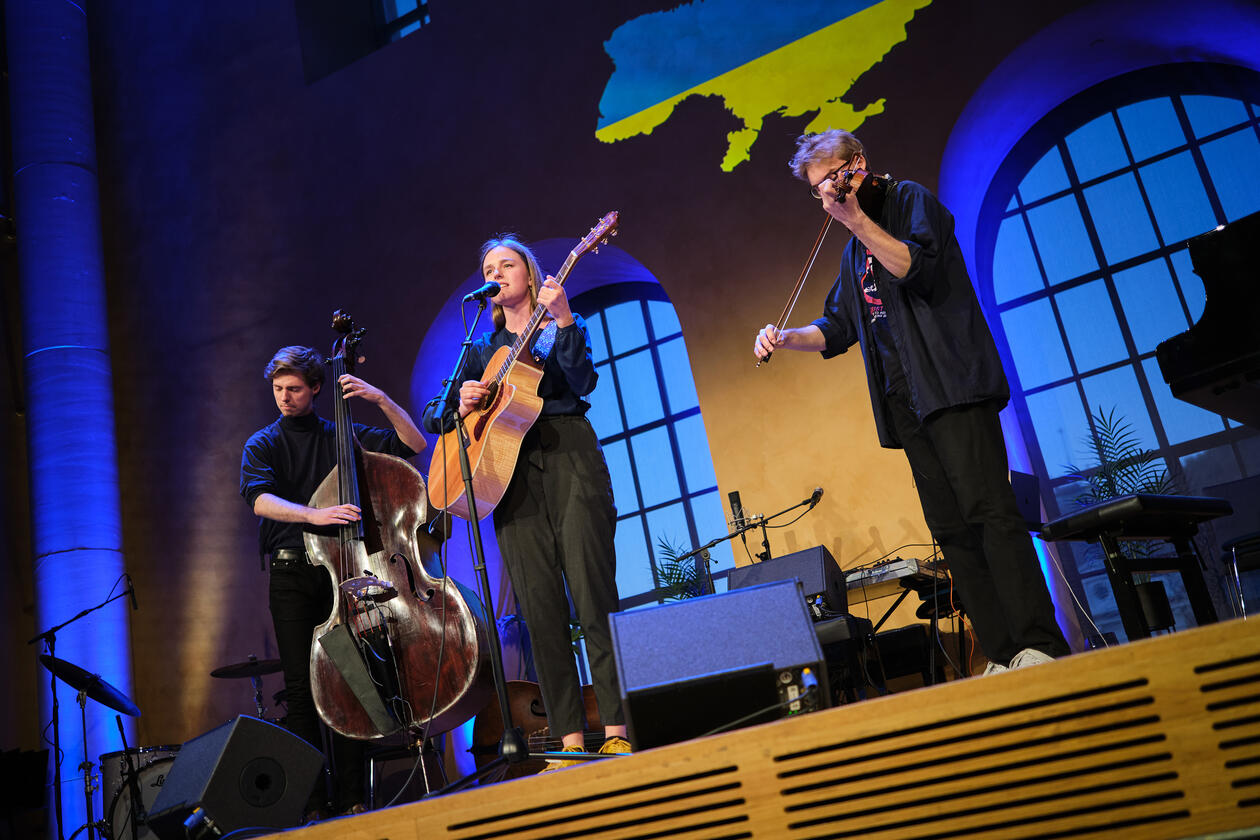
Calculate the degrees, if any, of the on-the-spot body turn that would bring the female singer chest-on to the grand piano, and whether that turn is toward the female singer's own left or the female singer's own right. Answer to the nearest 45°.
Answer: approximately 135° to the female singer's own left

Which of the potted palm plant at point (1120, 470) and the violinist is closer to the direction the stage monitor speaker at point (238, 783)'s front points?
the potted palm plant

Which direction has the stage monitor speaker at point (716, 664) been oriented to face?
away from the camera

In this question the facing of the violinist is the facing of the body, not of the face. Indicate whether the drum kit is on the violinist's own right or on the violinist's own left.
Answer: on the violinist's own right

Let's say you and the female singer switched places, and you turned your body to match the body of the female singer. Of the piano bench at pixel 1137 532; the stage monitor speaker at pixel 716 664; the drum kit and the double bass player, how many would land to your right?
2

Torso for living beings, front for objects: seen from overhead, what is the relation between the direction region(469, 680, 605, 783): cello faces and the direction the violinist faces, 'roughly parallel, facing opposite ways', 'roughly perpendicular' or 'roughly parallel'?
roughly perpendicular

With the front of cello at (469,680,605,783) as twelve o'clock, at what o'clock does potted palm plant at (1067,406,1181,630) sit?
The potted palm plant is roughly at 9 o'clock from the cello.

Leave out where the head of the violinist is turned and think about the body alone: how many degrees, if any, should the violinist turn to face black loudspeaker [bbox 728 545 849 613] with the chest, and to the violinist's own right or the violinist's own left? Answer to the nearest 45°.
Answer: approximately 90° to the violinist's own right

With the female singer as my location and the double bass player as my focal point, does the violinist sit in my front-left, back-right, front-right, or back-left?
back-right
